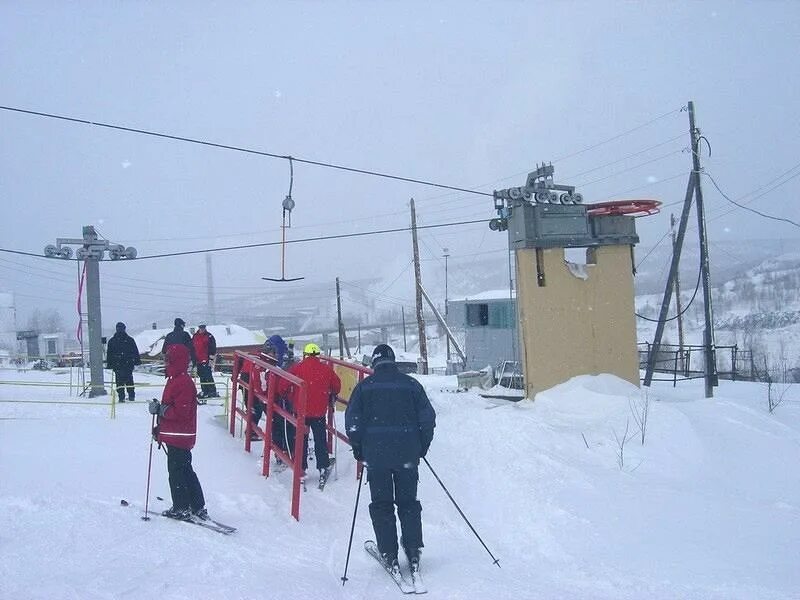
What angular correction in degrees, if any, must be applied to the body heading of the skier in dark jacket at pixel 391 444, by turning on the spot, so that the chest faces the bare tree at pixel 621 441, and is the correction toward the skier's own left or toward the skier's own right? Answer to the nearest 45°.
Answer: approximately 45° to the skier's own right

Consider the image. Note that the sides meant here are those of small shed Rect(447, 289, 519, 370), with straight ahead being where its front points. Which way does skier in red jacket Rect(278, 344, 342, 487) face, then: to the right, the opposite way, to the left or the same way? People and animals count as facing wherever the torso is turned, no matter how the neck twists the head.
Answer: the opposite way

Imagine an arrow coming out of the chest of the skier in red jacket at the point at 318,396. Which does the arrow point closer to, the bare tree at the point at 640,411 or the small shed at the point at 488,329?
the small shed

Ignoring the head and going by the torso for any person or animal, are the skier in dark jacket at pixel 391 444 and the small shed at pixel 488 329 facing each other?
yes

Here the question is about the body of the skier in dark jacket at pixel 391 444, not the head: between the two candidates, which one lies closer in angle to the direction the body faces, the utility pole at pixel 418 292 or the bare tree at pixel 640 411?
the utility pole

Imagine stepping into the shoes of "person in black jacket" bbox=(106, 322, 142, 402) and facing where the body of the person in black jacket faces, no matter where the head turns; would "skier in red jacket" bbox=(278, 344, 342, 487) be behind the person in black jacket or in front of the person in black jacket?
behind

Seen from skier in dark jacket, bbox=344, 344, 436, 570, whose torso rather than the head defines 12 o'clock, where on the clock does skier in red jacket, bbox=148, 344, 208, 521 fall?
The skier in red jacket is roughly at 10 o'clock from the skier in dark jacket.

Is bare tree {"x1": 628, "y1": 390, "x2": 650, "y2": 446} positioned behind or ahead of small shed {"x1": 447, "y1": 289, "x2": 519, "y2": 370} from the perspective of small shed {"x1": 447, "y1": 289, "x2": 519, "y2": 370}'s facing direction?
ahead

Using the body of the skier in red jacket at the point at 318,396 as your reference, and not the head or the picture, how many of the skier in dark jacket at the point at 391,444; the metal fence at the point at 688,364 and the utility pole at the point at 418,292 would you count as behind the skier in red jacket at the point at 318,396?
1

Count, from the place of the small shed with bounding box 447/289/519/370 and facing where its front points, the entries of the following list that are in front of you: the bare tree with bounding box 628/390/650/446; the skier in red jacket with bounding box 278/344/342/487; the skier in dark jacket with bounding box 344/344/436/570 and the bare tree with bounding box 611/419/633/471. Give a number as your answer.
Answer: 4

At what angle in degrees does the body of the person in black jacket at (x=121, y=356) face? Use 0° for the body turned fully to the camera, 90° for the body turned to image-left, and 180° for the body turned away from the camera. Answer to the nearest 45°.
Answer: approximately 180°

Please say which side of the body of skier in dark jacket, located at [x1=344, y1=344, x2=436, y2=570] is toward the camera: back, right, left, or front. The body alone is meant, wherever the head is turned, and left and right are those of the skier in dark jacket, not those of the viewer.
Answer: back

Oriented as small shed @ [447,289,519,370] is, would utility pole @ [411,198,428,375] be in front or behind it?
in front

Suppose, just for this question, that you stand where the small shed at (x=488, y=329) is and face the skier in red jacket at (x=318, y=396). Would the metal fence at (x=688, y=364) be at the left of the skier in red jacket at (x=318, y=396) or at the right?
left

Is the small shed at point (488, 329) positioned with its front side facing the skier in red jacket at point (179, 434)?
yes

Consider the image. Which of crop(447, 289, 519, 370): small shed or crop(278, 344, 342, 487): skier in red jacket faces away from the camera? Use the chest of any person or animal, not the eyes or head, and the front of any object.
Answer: the skier in red jacket

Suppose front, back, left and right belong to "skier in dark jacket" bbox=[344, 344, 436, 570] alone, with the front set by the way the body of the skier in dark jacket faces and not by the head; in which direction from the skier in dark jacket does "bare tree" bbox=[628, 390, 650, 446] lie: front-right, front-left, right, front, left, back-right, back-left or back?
front-right

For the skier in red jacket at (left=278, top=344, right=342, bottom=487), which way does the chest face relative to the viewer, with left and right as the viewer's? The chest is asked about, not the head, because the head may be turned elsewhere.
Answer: facing away from the viewer
